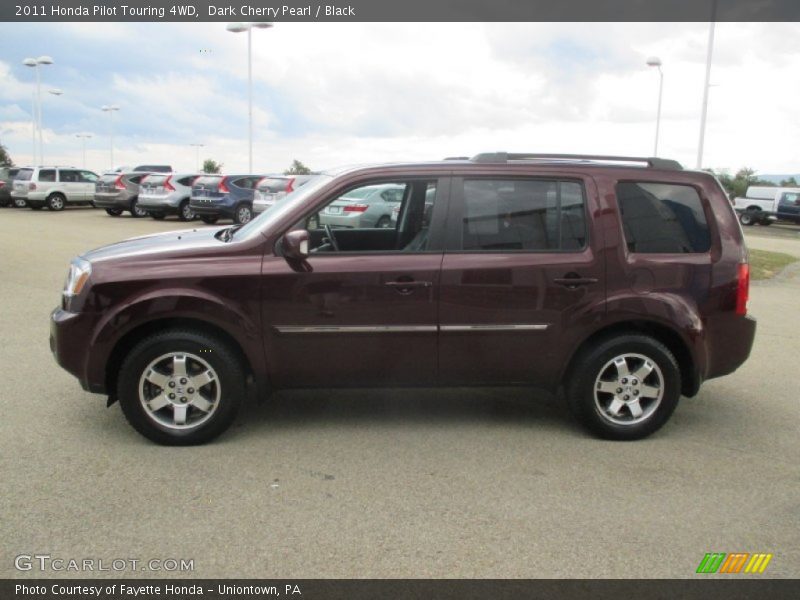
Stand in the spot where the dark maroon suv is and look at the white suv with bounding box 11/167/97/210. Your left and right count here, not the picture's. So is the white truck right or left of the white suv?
right

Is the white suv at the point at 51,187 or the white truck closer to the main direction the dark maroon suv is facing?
the white suv

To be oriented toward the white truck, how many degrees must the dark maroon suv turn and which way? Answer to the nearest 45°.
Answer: approximately 135° to its right

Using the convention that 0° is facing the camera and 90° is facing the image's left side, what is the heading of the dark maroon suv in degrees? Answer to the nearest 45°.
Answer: approximately 90°

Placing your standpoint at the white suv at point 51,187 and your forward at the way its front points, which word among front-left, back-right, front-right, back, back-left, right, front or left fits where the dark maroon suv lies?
back-right

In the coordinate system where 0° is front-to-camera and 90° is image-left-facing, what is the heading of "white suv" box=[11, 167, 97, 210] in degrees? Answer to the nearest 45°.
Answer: approximately 225°

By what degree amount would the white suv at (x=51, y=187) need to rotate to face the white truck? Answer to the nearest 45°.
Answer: approximately 45° to its right

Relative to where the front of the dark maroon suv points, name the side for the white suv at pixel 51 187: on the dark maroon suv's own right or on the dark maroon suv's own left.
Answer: on the dark maroon suv's own right
